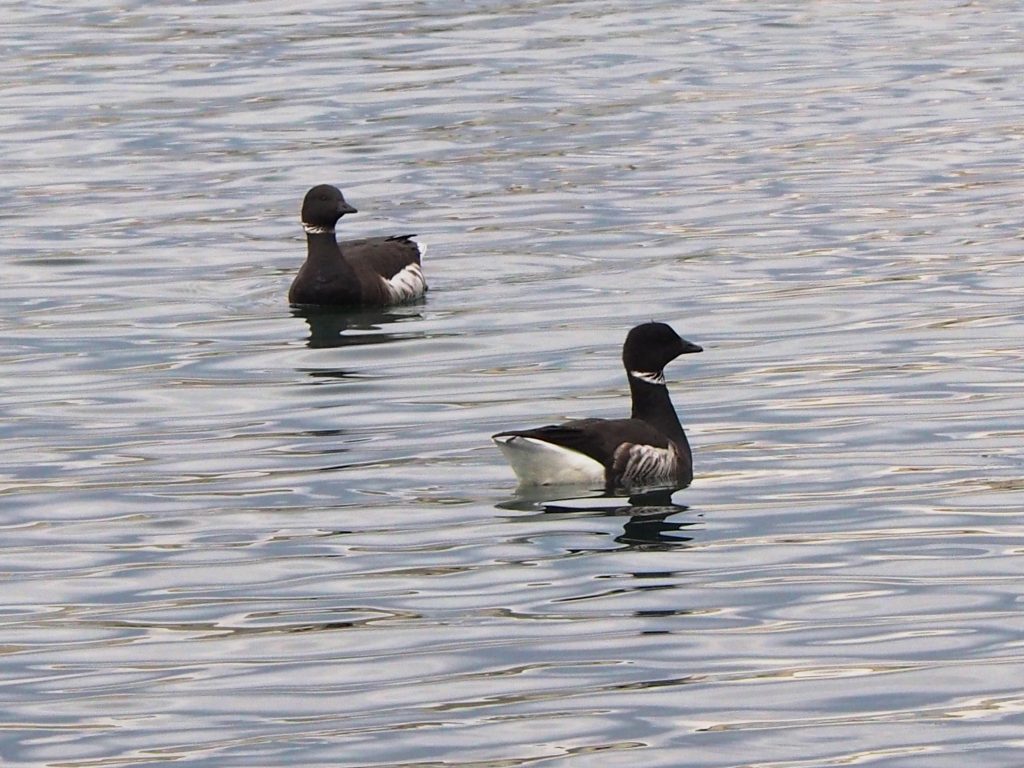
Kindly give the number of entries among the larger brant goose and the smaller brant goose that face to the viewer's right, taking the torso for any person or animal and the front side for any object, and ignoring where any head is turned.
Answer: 1

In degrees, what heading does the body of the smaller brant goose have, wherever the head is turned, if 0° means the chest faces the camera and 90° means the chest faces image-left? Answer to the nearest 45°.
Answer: approximately 45°

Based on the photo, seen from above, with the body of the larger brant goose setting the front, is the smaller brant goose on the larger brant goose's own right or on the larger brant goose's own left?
on the larger brant goose's own left

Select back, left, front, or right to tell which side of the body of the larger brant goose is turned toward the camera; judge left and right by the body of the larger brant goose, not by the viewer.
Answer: right

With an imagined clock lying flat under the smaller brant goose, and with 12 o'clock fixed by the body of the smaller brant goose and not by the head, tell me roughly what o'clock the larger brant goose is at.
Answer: The larger brant goose is roughly at 10 o'clock from the smaller brant goose.

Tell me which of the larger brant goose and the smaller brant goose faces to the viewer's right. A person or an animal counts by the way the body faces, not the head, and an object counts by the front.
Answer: the larger brant goose
